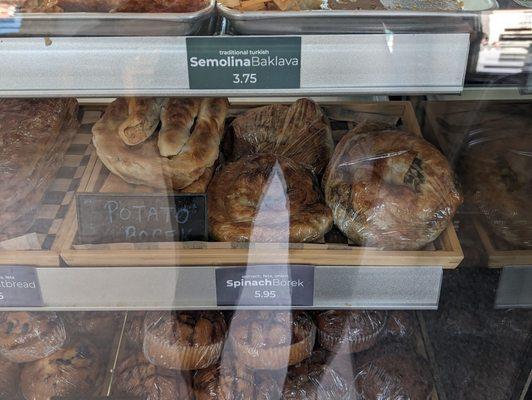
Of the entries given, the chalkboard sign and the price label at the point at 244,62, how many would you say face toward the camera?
2

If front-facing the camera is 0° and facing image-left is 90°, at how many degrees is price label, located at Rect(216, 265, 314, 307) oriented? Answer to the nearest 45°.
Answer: approximately 0°

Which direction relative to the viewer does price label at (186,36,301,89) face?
toward the camera

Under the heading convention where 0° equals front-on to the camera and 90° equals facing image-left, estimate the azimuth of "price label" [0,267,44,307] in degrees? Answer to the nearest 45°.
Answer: approximately 0°

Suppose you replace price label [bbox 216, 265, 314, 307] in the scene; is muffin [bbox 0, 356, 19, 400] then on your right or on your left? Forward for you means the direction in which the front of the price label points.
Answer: on your right

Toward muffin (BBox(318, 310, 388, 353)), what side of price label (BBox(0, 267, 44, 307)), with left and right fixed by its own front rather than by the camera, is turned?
left

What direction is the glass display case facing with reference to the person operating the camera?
facing the viewer
